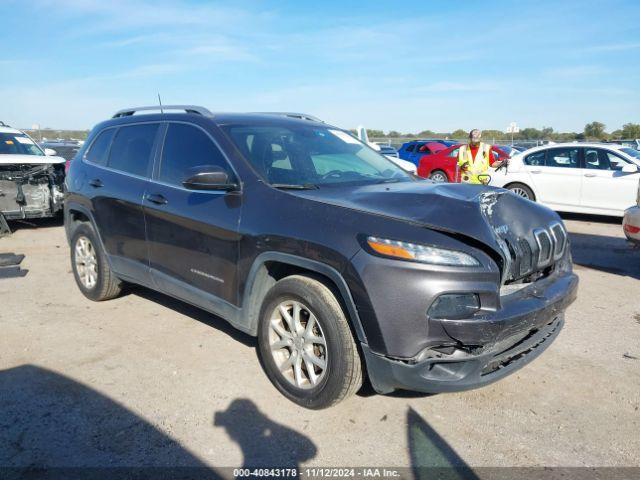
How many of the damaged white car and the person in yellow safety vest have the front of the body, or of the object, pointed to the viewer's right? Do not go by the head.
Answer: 0

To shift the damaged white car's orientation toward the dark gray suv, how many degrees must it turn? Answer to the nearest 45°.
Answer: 0° — it already faces it

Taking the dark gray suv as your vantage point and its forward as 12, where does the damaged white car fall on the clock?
The damaged white car is roughly at 6 o'clock from the dark gray suv.

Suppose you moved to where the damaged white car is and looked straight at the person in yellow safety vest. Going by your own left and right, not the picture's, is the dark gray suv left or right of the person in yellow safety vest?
right

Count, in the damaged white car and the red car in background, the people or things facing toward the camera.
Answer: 1

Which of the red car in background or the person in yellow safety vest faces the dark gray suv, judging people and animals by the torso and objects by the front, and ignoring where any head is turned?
the person in yellow safety vest
